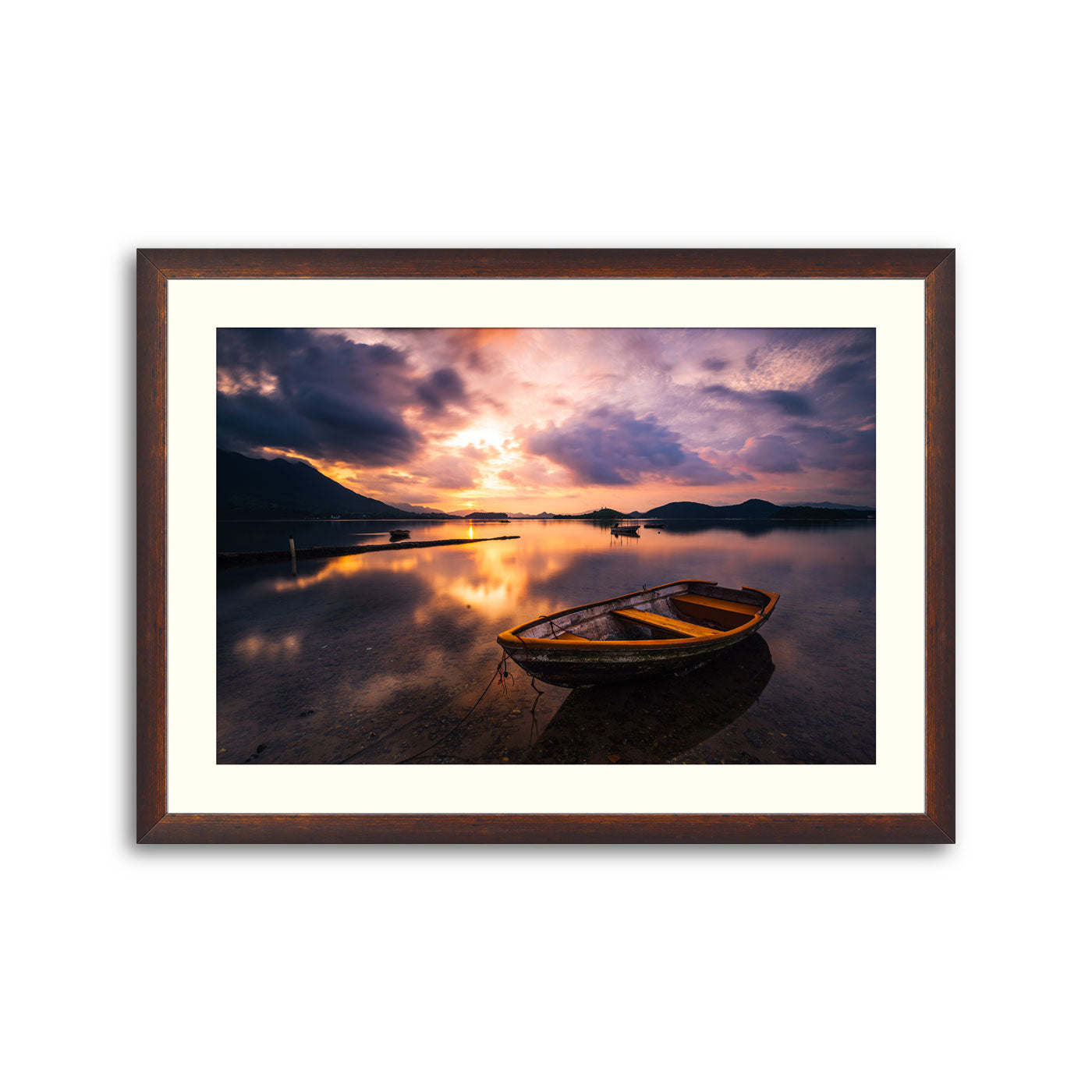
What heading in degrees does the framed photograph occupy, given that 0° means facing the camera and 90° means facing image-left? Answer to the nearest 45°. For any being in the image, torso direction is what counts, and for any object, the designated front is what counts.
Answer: approximately 0°
